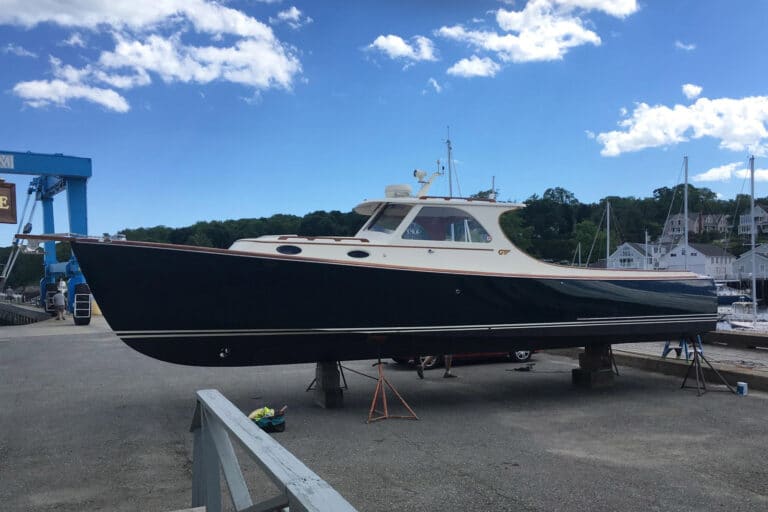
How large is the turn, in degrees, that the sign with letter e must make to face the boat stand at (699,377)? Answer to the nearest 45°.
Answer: approximately 45° to its left

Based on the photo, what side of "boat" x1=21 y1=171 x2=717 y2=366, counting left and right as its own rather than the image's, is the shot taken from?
left

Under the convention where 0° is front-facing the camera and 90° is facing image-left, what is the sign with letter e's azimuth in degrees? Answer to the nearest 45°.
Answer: approximately 0°

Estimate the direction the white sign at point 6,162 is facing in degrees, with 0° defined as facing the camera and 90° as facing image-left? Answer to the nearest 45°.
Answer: approximately 0°

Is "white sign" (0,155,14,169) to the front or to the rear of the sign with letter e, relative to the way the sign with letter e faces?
to the rear

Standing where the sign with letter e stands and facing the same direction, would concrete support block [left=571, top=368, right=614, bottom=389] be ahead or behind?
ahead

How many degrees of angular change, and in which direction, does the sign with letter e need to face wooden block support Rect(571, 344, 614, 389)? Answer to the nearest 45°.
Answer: approximately 45° to its left

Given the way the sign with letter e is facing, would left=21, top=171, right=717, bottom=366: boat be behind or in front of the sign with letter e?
in front

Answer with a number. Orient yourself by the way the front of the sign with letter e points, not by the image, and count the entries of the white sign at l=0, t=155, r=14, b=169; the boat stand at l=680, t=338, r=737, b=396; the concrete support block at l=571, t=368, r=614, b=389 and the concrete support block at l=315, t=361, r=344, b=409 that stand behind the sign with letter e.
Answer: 1
